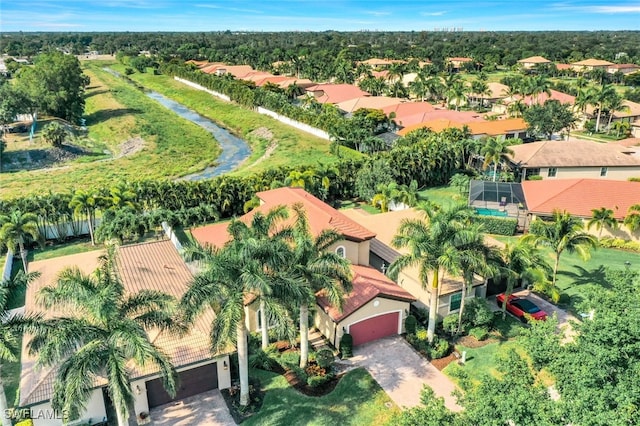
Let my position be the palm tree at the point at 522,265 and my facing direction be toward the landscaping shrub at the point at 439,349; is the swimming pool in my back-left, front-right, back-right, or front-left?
back-right

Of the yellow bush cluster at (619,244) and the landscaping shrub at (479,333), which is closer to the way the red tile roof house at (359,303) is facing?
the landscaping shrub

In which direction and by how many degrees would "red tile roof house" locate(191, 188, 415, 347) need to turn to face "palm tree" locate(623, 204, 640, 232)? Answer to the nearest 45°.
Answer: approximately 90° to its left

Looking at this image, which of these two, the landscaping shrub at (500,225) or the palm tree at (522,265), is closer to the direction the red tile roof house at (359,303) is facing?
the palm tree

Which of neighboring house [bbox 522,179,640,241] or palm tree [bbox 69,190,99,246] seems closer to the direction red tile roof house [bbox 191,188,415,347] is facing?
the neighboring house

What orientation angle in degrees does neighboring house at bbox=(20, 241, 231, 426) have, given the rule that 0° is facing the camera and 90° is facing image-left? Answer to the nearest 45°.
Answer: approximately 315°

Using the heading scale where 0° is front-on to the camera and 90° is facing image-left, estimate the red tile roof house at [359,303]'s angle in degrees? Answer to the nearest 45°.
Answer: approximately 315°

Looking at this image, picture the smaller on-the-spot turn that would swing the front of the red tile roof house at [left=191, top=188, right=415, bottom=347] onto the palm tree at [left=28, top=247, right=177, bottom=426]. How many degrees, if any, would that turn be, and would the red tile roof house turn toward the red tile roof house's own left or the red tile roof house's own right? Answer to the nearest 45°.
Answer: approximately 90° to the red tile roof house's own right
